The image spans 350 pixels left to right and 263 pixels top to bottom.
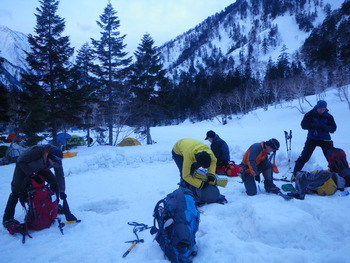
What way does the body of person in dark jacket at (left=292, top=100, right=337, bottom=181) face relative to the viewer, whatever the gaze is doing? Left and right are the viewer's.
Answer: facing the viewer

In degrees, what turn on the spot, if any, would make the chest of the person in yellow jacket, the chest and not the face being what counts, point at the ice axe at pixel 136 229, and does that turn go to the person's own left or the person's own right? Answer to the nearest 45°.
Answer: approximately 90° to the person's own right

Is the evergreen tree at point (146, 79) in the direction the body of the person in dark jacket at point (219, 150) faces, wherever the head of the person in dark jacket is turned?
no

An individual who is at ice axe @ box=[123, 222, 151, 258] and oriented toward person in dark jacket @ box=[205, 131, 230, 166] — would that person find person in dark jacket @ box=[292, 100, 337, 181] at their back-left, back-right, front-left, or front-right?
front-right

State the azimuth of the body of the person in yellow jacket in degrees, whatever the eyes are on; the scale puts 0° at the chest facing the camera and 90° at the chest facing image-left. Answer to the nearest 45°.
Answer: approximately 315°

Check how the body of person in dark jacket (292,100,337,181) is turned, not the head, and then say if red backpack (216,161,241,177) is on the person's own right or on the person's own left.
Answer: on the person's own right

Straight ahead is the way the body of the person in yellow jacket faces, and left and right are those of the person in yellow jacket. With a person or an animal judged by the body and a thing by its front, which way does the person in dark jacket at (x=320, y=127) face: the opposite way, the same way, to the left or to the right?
to the right

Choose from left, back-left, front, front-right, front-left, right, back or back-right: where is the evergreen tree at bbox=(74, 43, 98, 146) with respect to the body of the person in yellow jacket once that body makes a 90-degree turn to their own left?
left

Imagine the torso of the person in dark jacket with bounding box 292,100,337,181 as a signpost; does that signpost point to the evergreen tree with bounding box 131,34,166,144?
no
